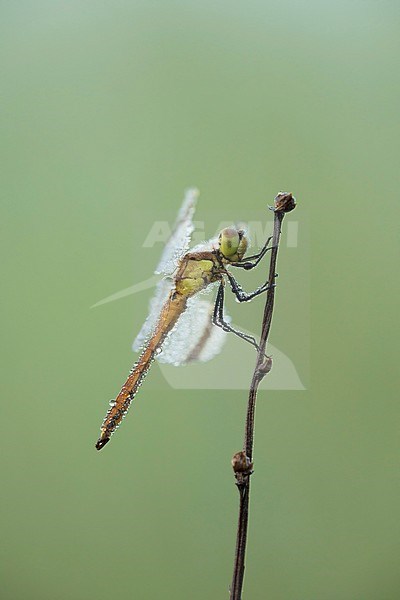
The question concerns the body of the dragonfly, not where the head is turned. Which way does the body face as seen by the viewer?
to the viewer's right
